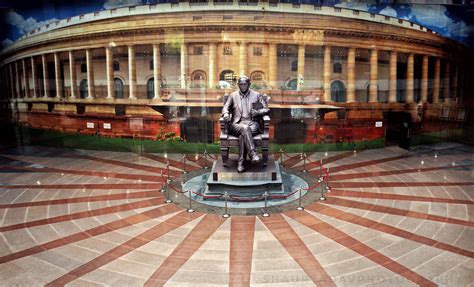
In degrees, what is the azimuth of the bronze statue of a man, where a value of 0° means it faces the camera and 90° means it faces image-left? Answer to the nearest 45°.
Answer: approximately 0°

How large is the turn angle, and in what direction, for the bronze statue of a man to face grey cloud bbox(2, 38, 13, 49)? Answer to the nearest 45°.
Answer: approximately 135° to its right

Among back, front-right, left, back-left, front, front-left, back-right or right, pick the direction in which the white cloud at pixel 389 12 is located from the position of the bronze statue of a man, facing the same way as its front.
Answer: back-left

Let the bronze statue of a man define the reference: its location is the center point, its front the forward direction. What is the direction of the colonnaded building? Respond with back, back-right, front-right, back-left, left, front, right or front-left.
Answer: back

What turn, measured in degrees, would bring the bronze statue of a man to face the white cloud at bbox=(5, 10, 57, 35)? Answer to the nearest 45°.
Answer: approximately 135° to its right

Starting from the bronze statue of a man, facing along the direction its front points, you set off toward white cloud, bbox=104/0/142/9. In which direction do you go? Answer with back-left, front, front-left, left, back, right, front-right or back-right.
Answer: back-right
